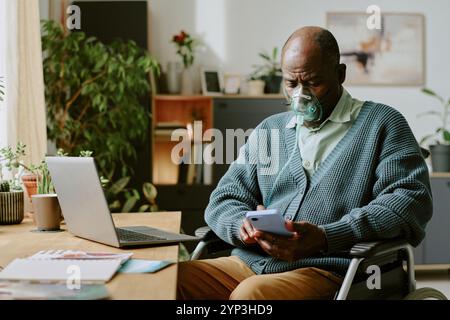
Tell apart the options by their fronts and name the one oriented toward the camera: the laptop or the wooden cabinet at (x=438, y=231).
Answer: the wooden cabinet

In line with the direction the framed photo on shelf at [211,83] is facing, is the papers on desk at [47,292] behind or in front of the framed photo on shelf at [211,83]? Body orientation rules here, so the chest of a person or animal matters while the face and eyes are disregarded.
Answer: in front

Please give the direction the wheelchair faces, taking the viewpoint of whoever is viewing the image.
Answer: facing the viewer and to the left of the viewer

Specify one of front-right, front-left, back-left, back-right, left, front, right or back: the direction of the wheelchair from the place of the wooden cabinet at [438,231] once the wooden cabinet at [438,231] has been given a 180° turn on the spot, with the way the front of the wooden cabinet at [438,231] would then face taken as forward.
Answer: back

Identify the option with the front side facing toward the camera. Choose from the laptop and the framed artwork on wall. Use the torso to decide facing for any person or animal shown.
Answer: the framed artwork on wall

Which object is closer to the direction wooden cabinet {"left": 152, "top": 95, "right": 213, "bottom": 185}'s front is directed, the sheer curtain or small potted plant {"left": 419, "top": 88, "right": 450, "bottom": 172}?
the sheer curtain

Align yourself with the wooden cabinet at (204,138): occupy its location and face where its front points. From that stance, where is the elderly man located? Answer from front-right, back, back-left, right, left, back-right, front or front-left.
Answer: front

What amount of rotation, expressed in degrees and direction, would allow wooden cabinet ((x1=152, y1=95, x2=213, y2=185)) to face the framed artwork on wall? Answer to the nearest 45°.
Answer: approximately 90° to its left

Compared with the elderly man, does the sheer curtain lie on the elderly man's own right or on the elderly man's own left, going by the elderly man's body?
on the elderly man's own right

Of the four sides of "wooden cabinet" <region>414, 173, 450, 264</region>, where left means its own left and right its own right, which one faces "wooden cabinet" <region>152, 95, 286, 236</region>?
right

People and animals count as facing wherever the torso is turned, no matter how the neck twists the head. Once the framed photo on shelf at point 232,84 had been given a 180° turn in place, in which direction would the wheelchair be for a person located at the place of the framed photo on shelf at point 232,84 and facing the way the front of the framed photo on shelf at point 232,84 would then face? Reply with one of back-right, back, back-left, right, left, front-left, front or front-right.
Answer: back

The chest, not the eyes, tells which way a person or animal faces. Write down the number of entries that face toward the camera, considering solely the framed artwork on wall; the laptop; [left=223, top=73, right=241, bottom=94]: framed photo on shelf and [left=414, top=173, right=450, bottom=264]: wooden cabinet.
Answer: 3

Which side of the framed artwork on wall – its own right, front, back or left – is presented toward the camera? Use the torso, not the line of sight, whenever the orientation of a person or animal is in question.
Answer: front

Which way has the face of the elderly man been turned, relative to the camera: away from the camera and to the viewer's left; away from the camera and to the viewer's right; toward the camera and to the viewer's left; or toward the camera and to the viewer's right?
toward the camera and to the viewer's left
